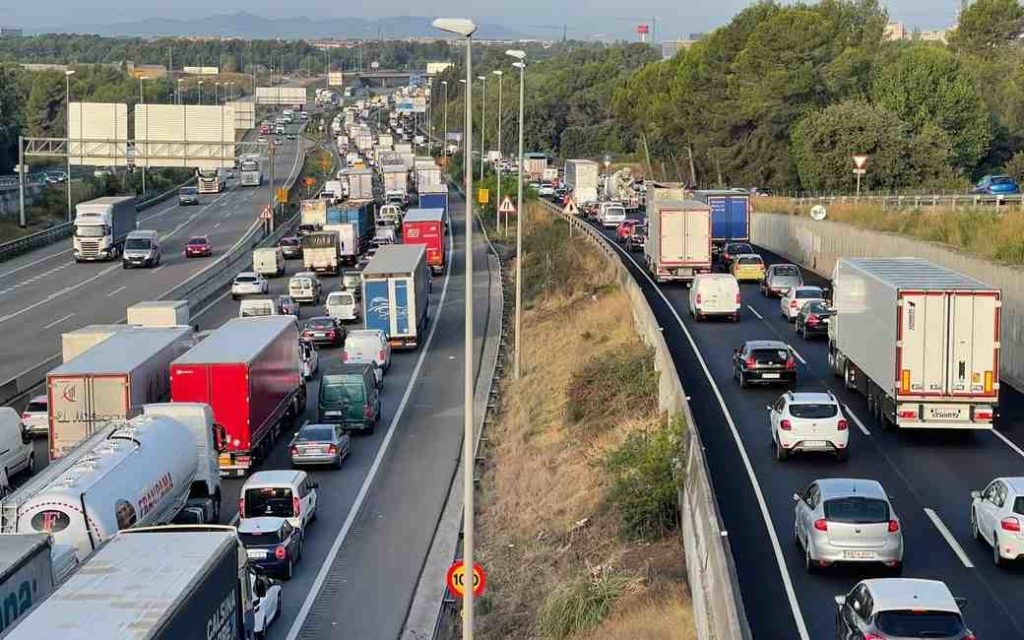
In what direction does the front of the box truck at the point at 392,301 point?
away from the camera

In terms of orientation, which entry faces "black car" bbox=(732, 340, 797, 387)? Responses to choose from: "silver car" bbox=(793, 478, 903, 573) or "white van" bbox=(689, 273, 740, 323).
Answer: the silver car

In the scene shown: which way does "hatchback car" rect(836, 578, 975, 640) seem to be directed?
away from the camera

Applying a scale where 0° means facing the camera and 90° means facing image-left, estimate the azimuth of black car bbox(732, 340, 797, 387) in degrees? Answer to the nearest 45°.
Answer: approximately 180°

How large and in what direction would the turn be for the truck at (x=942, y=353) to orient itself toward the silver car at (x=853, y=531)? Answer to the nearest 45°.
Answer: approximately 180°

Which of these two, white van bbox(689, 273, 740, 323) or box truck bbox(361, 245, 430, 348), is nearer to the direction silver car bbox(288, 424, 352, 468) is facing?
the box truck

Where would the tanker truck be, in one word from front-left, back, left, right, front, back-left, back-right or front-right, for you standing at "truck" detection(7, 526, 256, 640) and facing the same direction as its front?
front-left

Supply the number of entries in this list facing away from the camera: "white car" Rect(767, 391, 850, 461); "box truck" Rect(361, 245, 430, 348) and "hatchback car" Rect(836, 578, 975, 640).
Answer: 3

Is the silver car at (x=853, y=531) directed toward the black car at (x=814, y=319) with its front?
yes

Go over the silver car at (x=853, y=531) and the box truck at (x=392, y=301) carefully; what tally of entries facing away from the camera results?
2

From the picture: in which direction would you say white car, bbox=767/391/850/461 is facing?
away from the camera

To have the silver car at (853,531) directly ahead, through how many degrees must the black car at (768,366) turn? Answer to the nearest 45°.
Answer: approximately 180°

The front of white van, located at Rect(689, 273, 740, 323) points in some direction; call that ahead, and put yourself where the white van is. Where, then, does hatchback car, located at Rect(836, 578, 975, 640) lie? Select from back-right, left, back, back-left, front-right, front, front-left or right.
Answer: back

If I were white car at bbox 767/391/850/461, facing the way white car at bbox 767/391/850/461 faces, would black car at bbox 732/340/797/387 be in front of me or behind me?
in front

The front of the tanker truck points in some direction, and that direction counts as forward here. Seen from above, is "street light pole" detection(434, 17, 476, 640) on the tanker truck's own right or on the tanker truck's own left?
on the tanker truck's own right
